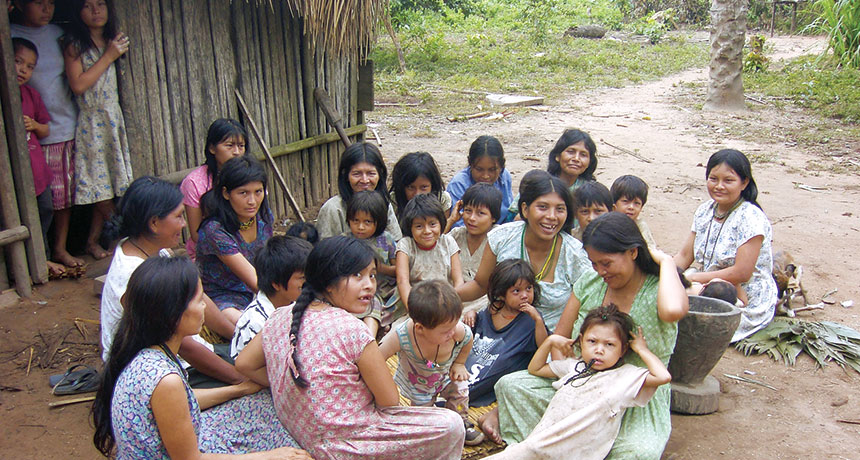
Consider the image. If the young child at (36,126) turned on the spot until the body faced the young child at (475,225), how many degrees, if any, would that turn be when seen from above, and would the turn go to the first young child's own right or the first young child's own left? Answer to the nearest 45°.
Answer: approximately 45° to the first young child's own left

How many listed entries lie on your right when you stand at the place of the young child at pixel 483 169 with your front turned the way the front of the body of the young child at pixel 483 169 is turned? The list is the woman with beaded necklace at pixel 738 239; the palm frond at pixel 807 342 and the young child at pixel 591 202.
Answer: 0

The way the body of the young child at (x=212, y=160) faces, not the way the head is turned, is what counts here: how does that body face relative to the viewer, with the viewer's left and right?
facing the viewer and to the right of the viewer

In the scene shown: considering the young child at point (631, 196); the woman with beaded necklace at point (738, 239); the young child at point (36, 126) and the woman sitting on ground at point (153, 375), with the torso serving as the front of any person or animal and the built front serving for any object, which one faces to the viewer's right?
the woman sitting on ground

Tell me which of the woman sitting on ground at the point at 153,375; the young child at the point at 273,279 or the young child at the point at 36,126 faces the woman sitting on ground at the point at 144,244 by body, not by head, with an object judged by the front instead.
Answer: the young child at the point at 36,126

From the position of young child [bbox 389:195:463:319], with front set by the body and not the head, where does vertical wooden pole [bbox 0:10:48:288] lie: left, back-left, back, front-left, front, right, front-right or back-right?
right

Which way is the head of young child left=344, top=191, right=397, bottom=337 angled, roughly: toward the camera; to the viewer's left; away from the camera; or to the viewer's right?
toward the camera

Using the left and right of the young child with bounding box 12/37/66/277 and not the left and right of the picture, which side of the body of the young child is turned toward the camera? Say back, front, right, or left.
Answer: front

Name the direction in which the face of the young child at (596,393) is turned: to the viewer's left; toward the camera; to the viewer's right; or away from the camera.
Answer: toward the camera

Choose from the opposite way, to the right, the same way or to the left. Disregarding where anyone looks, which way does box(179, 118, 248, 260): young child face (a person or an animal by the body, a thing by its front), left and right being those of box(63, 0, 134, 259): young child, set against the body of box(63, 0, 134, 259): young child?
the same way

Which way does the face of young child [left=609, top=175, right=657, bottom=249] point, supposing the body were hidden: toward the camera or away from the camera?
toward the camera

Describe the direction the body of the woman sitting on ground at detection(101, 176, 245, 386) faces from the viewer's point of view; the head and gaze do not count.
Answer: to the viewer's right

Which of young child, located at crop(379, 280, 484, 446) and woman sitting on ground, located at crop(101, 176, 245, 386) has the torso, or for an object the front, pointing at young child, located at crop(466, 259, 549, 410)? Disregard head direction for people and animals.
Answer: the woman sitting on ground

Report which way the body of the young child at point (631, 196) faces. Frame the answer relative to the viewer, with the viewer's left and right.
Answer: facing the viewer

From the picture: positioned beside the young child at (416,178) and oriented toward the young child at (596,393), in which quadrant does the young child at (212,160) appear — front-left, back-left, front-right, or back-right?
back-right

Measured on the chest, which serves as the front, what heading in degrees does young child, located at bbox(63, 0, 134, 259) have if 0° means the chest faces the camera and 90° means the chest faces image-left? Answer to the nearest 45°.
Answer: approximately 315°

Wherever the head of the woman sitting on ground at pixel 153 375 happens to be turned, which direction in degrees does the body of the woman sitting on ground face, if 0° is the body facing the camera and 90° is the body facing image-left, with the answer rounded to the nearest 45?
approximately 270°

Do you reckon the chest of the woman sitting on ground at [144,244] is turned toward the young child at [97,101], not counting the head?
no
